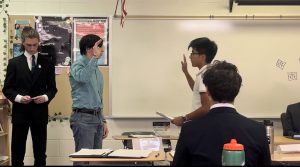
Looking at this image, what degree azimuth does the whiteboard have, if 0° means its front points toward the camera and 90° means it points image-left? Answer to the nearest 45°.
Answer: approximately 0°

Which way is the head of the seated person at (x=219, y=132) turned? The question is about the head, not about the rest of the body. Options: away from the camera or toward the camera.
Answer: away from the camera

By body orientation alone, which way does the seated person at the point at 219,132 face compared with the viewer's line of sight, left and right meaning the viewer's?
facing away from the viewer

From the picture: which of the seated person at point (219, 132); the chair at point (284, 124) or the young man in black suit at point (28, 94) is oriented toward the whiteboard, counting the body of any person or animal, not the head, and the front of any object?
the seated person

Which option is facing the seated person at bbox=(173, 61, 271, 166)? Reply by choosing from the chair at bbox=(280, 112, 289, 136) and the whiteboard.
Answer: the whiteboard
